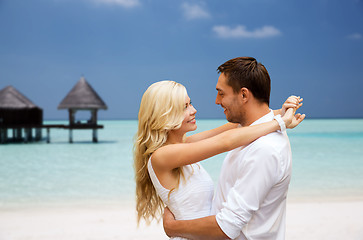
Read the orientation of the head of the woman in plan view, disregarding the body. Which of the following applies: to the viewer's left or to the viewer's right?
to the viewer's right

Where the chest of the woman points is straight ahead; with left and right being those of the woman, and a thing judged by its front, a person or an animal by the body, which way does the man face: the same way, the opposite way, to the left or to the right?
the opposite way

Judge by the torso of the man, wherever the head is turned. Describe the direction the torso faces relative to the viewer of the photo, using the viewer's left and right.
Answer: facing to the left of the viewer

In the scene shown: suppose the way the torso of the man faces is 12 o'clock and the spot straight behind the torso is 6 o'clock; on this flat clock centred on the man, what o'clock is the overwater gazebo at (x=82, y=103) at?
The overwater gazebo is roughly at 2 o'clock from the man.

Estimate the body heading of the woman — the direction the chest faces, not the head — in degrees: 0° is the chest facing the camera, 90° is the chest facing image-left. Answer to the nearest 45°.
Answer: approximately 270°

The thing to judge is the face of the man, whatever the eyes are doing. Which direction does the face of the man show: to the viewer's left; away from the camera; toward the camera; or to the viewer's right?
to the viewer's left

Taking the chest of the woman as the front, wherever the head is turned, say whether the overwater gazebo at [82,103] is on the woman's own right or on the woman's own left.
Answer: on the woman's own left

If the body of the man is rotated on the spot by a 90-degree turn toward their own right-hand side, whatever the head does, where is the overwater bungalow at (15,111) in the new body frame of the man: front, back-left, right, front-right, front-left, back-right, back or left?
front-left

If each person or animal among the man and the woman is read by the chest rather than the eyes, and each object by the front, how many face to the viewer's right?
1
